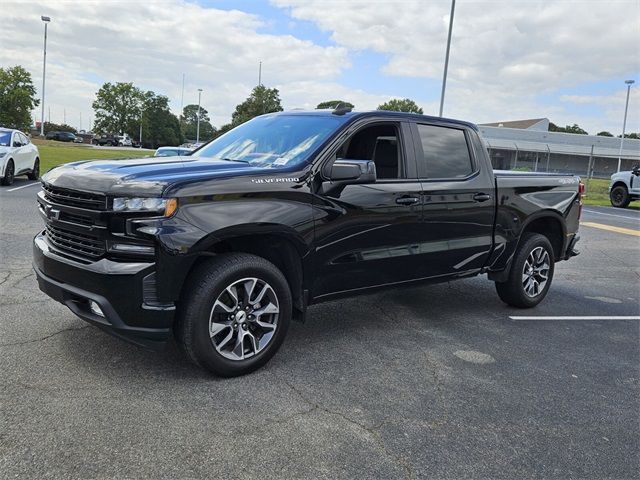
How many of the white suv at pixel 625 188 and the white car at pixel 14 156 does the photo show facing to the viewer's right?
0

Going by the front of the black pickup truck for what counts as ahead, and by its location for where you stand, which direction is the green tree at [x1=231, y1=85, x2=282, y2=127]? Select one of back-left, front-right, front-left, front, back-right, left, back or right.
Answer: back-right

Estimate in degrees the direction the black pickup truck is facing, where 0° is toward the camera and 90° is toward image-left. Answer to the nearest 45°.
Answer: approximately 45°

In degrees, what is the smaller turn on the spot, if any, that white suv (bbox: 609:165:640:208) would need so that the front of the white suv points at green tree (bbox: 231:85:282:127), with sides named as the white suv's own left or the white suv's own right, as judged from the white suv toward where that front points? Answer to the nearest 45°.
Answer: approximately 45° to the white suv's own right

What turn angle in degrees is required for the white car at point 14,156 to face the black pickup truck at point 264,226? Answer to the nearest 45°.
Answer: approximately 45° to its left

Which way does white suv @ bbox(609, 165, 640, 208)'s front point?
to the viewer's left
